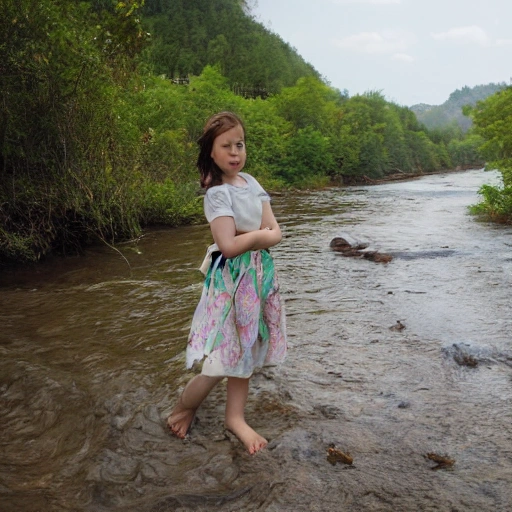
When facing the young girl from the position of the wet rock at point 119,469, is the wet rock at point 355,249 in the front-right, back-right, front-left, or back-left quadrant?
front-left

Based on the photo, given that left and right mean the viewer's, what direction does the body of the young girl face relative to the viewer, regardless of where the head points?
facing the viewer and to the right of the viewer

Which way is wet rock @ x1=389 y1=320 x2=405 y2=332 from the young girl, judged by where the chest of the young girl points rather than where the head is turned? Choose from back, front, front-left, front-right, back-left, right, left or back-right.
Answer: left

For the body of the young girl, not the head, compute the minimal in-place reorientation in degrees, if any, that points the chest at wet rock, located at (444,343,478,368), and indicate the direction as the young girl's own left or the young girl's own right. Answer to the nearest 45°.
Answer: approximately 90° to the young girl's own left

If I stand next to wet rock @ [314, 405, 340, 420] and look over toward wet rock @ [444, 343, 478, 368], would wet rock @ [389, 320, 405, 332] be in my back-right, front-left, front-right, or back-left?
front-left
